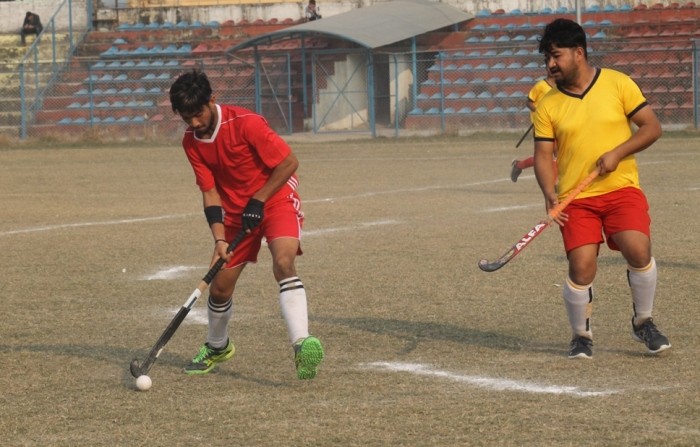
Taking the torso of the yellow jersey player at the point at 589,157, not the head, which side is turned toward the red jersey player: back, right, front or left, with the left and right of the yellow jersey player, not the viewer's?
right

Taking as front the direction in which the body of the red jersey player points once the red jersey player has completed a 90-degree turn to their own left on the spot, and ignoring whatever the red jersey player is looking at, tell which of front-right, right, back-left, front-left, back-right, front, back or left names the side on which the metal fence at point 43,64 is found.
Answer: back-left

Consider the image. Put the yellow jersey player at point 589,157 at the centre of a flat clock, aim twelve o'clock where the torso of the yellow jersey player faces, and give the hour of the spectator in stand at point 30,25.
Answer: The spectator in stand is roughly at 5 o'clock from the yellow jersey player.

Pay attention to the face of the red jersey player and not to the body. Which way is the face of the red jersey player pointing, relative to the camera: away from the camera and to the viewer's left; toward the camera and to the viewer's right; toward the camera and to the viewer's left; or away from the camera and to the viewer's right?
toward the camera and to the viewer's left

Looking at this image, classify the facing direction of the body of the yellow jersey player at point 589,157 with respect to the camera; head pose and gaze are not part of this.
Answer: toward the camera

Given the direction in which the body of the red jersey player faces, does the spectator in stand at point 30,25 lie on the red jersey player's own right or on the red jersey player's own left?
on the red jersey player's own right

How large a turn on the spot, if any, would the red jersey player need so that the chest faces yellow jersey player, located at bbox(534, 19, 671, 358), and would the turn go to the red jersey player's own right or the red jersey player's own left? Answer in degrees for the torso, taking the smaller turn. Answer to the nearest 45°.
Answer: approximately 135° to the red jersey player's own left

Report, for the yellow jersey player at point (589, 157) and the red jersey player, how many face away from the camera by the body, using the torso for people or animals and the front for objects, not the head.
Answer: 0
